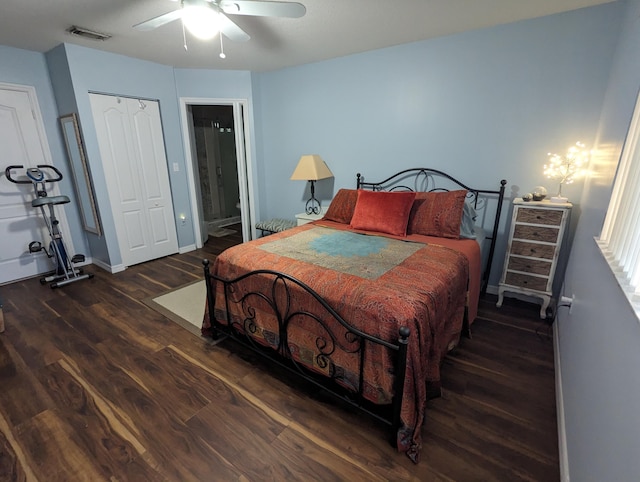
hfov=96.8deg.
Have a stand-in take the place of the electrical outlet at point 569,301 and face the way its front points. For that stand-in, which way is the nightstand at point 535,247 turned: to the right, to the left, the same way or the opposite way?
to the left

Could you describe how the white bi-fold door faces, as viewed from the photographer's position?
facing the viewer and to the right of the viewer

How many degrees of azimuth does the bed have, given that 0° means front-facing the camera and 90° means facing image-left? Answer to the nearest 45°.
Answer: approximately 45°

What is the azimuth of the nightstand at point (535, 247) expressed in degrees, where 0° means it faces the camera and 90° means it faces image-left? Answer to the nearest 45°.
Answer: approximately 0°

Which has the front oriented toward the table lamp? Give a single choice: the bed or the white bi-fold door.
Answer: the white bi-fold door

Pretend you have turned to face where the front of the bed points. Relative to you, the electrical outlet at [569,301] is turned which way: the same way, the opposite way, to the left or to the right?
to the right

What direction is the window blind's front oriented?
to the viewer's left

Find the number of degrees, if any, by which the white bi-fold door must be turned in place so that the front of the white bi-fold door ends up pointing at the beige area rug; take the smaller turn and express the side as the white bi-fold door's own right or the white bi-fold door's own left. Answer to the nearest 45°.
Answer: approximately 45° to the white bi-fold door's own right

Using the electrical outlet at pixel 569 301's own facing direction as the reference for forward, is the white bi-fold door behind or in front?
in front

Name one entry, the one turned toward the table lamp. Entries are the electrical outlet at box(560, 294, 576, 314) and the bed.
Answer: the electrical outlet

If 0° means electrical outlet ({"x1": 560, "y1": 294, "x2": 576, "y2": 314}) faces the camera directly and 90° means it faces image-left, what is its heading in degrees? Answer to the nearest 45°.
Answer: approximately 90°

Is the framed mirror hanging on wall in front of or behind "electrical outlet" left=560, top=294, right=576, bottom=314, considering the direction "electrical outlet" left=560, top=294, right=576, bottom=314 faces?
in front

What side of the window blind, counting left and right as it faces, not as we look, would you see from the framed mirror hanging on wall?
front
